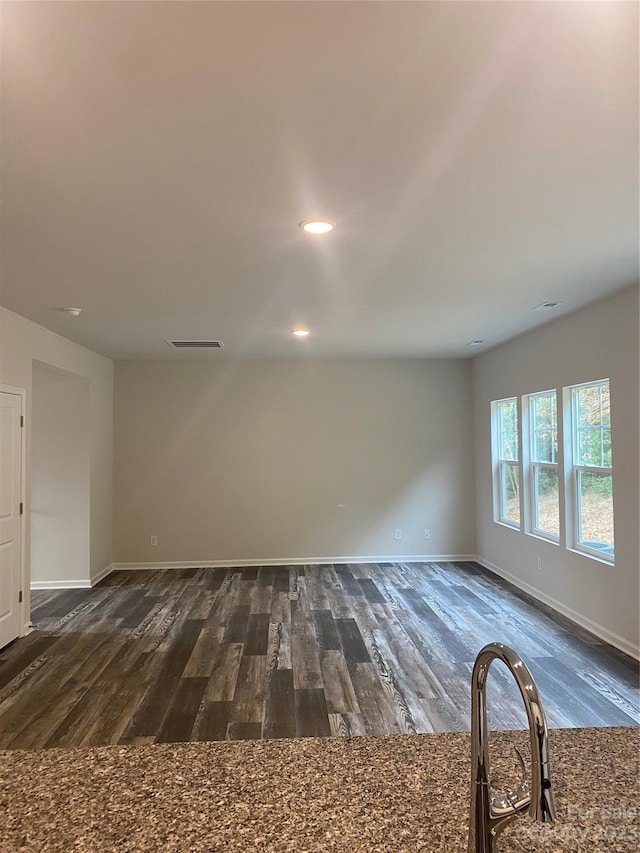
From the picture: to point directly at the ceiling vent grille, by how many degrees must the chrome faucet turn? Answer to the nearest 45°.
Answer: approximately 180°

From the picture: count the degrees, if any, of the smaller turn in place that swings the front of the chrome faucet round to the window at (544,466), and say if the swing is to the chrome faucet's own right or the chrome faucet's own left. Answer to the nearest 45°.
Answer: approximately 135° to the chrome faucet's own left

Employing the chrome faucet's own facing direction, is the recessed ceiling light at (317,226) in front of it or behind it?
behind

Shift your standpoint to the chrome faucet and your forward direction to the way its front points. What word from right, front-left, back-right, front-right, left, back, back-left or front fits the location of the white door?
back

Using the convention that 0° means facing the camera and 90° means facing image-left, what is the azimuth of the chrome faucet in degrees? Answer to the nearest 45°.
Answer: approximately 315°

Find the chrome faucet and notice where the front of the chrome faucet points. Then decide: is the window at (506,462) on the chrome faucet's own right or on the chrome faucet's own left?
on the chrome faucet's own left

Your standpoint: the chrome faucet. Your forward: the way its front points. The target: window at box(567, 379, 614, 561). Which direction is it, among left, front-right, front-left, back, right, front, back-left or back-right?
back-left

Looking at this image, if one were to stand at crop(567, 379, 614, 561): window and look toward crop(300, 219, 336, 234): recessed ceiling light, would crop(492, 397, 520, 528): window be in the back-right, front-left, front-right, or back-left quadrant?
back-right
